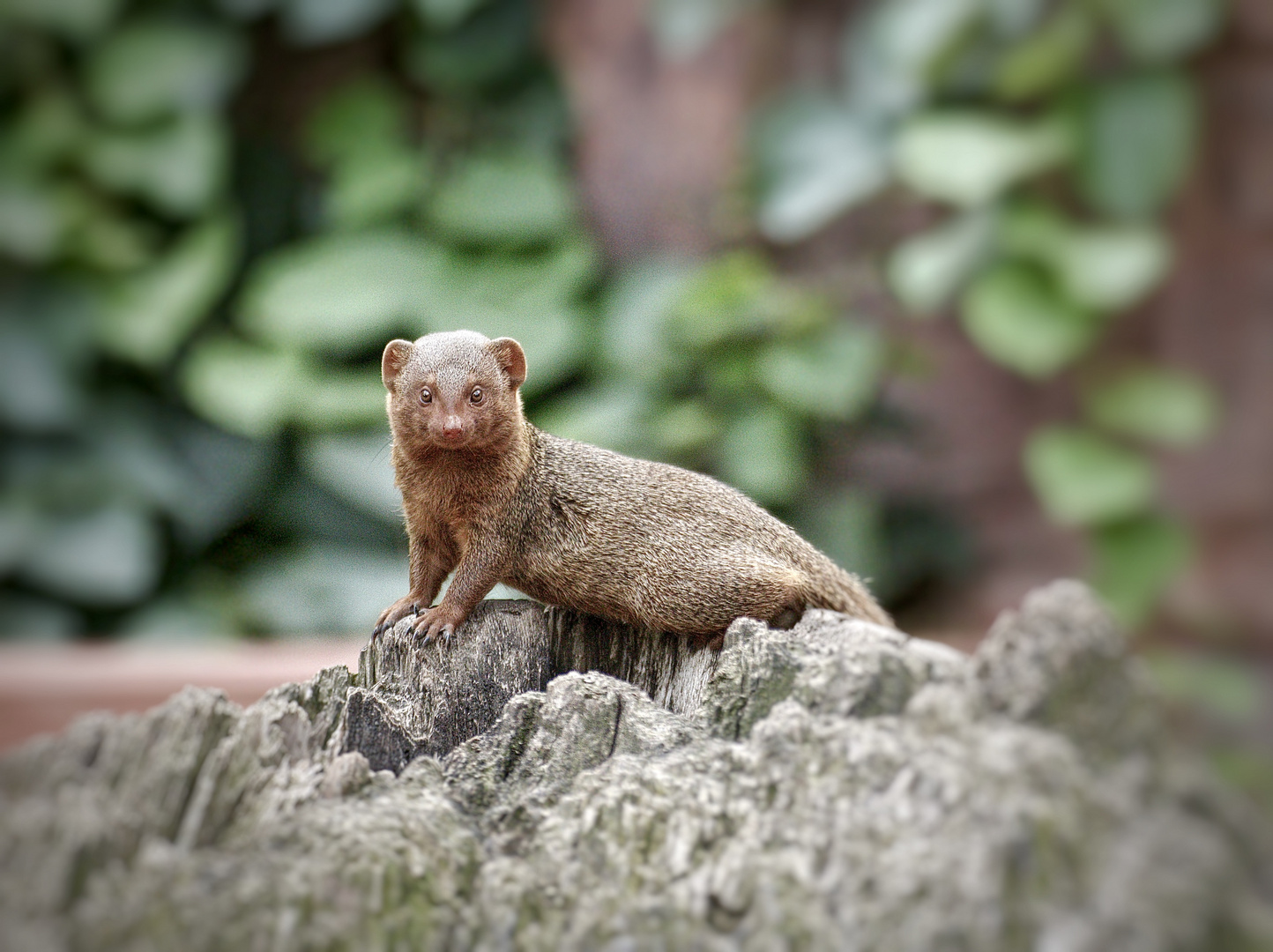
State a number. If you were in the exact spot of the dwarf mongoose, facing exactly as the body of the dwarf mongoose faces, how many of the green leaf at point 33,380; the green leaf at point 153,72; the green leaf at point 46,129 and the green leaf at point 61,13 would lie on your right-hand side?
4

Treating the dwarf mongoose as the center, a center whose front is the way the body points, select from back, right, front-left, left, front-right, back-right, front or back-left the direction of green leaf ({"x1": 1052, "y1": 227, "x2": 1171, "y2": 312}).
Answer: back

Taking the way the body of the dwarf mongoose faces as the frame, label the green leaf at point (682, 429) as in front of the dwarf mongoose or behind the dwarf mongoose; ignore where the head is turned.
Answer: behind

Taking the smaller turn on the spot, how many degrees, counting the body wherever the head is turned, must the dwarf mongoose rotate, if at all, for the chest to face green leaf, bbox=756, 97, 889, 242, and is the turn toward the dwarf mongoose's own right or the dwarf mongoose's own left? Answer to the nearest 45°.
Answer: approximately 135° to the dwarf mongoose's own right

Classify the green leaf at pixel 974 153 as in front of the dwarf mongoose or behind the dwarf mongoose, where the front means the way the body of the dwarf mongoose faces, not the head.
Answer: behind

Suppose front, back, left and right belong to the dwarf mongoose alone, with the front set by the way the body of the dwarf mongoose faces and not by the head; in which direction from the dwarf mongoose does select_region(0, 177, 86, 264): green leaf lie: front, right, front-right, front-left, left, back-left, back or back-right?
right

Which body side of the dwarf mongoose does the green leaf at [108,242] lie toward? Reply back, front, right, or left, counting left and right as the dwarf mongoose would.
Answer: right

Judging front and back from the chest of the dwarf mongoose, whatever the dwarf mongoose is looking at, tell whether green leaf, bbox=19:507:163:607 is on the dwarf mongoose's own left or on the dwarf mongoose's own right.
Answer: on the dwarf mongoose's own right

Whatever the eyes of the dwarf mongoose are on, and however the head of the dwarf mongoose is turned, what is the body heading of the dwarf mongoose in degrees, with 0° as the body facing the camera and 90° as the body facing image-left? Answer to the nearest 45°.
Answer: approximately 45°
